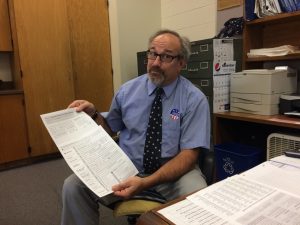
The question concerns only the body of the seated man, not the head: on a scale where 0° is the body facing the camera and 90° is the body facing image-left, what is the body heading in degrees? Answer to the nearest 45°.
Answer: approximately 45°

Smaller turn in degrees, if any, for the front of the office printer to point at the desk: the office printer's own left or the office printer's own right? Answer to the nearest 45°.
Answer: approximately 45° to the office printer's own left

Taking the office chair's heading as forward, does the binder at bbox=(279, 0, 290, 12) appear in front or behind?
behind

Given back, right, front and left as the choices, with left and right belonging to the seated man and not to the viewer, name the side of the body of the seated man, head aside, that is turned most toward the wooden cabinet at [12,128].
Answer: right

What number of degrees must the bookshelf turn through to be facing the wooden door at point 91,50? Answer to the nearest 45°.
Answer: approximately 45° to its right
